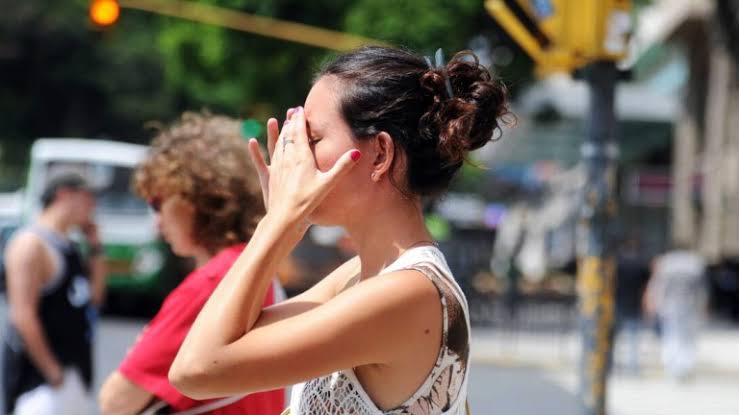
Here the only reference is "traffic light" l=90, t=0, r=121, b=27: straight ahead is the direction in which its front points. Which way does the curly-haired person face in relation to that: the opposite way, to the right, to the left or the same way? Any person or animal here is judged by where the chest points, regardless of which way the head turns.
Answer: to the right

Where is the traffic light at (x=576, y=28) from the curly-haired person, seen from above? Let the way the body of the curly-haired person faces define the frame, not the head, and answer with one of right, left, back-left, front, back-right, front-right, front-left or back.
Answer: back-right

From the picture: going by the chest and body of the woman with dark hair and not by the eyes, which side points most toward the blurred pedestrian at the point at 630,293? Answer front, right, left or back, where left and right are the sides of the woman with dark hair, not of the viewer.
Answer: right

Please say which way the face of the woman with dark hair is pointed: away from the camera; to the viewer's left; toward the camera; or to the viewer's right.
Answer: to the viewer's left

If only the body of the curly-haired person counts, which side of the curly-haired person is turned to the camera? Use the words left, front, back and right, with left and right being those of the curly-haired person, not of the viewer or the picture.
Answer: left

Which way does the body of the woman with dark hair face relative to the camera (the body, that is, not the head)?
to the viewer's left

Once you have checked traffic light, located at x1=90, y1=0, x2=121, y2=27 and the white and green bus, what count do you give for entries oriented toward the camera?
2
